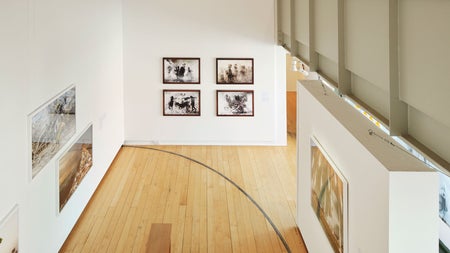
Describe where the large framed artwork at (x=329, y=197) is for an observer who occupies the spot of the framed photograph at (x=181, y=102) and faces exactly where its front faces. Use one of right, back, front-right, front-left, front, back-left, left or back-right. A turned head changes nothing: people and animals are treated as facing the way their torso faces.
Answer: front

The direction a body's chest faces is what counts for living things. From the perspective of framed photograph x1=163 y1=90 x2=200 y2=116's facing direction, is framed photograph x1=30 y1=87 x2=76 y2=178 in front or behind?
in front

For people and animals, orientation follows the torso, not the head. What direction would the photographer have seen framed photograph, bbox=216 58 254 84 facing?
facing the viewer

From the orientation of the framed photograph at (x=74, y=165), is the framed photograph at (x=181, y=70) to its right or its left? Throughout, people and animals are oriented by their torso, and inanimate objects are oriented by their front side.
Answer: on its left

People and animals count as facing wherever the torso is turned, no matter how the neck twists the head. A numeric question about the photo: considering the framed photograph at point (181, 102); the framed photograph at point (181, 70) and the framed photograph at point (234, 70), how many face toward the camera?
3

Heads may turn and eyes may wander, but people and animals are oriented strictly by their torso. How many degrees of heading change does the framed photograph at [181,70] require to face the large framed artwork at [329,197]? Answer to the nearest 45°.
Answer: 0° — it already faces it

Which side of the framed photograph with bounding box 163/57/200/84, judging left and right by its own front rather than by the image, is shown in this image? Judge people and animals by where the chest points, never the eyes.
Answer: front

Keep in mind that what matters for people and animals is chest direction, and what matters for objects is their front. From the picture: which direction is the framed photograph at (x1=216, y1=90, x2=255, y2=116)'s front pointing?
toward the camera

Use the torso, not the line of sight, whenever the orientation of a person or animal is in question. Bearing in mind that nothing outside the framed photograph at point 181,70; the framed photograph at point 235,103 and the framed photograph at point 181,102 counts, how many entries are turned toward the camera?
3
